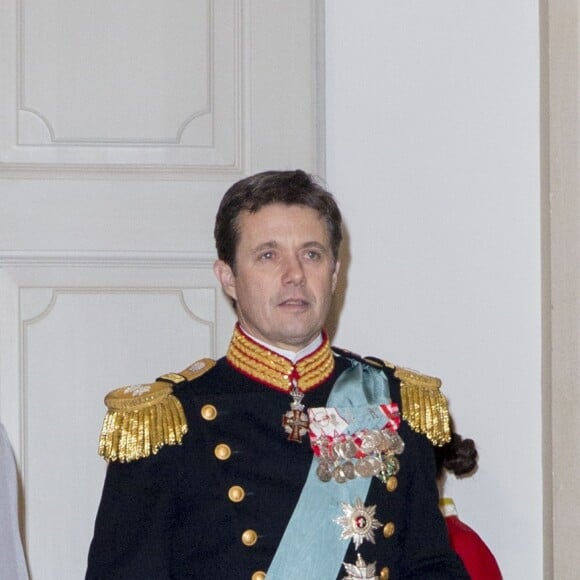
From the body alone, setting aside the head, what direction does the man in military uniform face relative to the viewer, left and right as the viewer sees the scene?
facing the viewer and to the right of the viewer

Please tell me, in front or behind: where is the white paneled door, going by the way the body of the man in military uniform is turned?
behind
